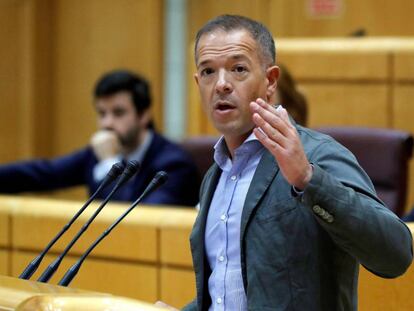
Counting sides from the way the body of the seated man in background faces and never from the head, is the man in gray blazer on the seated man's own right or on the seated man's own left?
on the seated man's own left

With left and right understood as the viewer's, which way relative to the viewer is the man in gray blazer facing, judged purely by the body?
facing the viewer and to the left of the viewer

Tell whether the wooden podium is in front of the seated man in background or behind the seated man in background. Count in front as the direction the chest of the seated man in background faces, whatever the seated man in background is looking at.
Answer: in front

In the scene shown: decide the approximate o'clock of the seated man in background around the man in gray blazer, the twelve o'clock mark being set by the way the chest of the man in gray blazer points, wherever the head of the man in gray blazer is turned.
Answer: The seated man in background is roughly at 4 o'clock from the man in gray blazer.
